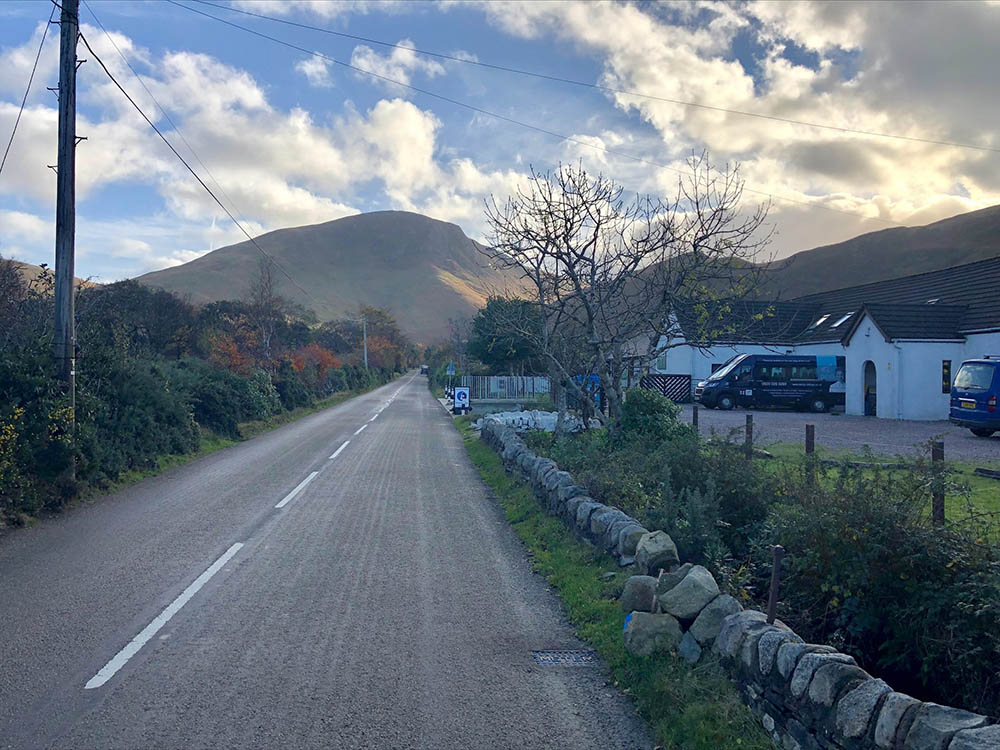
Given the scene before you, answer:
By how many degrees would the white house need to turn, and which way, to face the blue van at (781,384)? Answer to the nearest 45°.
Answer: approximately 90° to its right

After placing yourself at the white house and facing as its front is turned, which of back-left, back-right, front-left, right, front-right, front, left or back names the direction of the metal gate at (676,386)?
right

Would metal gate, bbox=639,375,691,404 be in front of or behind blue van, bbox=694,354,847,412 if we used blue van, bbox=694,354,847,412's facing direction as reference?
in front

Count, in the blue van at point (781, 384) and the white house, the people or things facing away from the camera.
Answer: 0

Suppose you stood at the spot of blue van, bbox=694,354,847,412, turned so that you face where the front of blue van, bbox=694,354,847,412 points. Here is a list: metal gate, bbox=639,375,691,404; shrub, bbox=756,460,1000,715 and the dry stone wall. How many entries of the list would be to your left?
2

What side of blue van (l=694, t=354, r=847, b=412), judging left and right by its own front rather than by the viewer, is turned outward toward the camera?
left

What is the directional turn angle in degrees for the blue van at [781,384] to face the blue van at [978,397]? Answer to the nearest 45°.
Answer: approximately 90° to its left

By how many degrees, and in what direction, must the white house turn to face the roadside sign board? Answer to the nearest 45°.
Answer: approximately 45° to its right

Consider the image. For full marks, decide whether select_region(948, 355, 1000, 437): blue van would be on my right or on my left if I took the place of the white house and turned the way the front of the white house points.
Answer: on my left

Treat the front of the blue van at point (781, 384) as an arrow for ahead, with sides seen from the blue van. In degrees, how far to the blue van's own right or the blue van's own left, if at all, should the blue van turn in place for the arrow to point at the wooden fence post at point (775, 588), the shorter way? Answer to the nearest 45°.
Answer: approximately 90° to the blue van's own left

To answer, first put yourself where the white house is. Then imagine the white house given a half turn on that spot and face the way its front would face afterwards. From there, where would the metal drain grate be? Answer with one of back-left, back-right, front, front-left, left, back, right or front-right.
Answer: back-right

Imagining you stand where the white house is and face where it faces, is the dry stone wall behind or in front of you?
in front

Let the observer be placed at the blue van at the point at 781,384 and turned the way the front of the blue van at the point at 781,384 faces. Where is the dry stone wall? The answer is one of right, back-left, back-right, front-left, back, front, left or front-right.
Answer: left

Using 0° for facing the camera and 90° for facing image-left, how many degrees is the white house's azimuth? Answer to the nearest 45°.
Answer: approximately 45°

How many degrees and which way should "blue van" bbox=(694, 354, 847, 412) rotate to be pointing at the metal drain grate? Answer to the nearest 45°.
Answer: approximately 90° to its left

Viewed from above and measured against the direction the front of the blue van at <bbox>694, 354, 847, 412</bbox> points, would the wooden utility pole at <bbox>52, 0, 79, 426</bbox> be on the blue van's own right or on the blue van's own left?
on the blue van's own left
